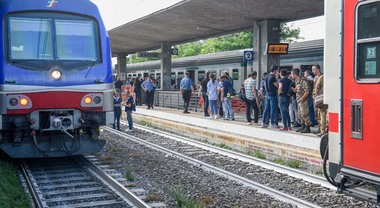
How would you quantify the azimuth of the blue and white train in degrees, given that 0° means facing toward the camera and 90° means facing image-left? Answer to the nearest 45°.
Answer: approximately 0°

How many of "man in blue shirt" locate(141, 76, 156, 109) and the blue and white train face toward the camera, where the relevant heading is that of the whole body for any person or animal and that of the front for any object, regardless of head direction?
2

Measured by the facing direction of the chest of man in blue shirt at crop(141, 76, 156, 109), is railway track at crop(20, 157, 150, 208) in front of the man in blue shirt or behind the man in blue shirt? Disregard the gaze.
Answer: in front

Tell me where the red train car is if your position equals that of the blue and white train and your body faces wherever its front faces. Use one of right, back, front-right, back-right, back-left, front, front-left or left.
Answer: front-left

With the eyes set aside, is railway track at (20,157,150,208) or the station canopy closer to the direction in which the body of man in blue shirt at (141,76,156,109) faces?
the railway track

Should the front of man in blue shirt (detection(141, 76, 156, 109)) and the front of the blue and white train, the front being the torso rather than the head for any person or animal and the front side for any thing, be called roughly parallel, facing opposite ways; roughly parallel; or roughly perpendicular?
roughly parallel

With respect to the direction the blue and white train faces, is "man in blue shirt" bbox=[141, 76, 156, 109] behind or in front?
behind

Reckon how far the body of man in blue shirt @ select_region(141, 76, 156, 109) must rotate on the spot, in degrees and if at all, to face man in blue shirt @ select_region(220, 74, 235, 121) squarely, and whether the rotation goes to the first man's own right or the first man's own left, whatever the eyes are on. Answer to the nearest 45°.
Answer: approximately 45° to the first man's own left

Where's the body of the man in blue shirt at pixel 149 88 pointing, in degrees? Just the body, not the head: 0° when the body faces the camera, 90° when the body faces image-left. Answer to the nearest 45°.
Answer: approximately 0°

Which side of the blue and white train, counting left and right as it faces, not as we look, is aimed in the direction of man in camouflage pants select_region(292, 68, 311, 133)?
left

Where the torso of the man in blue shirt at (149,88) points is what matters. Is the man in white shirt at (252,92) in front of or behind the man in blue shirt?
in front
